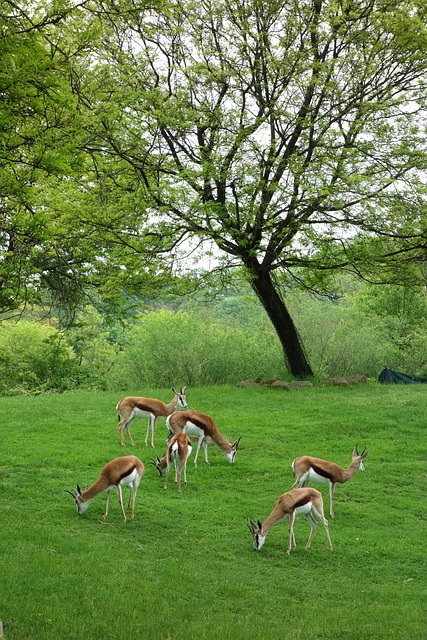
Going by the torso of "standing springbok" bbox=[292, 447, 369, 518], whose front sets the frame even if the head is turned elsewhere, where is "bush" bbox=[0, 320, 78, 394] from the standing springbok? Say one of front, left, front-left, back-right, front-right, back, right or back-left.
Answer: back-left

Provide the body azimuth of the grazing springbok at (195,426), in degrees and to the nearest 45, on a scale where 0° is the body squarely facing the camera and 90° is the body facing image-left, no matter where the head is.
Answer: approximately 270°

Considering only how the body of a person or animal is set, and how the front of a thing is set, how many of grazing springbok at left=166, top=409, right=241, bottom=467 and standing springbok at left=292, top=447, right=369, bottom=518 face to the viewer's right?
2

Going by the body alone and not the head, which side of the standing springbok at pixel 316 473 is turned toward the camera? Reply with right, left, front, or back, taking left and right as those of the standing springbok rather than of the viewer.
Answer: right

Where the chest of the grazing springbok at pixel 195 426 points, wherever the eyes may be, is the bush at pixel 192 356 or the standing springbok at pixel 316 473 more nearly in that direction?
the standing springbok

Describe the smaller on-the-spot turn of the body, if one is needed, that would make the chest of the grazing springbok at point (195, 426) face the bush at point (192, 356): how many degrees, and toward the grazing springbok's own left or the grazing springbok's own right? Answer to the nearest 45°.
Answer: approximately 90° to the grazing springbok's own left

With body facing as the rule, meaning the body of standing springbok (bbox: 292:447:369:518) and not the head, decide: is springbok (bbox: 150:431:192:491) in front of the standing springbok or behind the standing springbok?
behind
